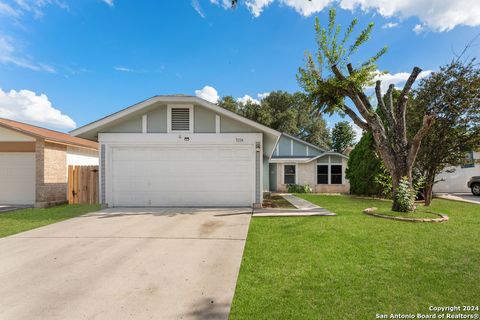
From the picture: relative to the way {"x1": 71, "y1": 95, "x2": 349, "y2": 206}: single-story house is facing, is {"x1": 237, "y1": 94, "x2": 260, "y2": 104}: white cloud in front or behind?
behind

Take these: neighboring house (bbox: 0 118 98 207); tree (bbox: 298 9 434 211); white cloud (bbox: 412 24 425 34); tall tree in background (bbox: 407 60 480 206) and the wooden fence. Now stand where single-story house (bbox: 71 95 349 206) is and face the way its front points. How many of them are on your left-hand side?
3

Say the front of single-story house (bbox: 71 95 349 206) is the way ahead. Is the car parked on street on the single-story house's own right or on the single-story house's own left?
on the single-story house's own left

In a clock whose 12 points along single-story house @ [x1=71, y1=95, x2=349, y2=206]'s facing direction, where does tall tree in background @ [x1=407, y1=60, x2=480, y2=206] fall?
The tall tree in background is roughly at 9 o'clock from the single-story house.

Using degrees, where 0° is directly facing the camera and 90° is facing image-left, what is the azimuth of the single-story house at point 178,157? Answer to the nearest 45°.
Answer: approximately 0°

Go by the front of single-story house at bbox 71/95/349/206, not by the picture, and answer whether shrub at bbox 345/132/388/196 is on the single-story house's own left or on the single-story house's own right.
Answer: on the single-story house's own left

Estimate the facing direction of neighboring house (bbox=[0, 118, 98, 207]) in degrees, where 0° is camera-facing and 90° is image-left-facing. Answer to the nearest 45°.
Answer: approximately 0°

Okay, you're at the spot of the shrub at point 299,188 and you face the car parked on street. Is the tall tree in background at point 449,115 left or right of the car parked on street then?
right

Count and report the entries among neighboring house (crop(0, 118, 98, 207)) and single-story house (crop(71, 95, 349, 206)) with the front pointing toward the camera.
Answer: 2
